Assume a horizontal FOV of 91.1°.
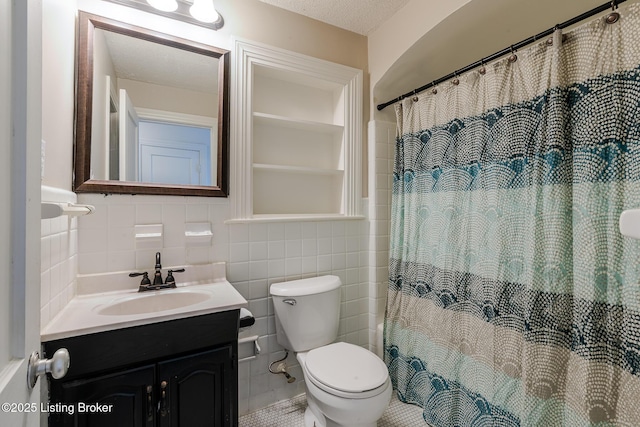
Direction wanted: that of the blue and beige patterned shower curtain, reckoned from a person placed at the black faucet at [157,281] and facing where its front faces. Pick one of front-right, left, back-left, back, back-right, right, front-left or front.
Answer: front-left

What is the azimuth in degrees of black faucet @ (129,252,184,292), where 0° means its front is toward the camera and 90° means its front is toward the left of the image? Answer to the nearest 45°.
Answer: approximately 0°

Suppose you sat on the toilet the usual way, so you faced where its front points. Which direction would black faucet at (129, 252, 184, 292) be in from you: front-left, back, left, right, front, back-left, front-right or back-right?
back-right

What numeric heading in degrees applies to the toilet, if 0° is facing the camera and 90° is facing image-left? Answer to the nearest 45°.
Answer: approximately 315°

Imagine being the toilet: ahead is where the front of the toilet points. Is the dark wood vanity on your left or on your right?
on your right
